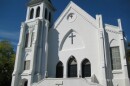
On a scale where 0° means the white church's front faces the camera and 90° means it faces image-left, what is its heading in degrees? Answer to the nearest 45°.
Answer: approximately 0°

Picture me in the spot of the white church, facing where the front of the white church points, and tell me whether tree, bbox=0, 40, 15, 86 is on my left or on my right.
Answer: on my right
